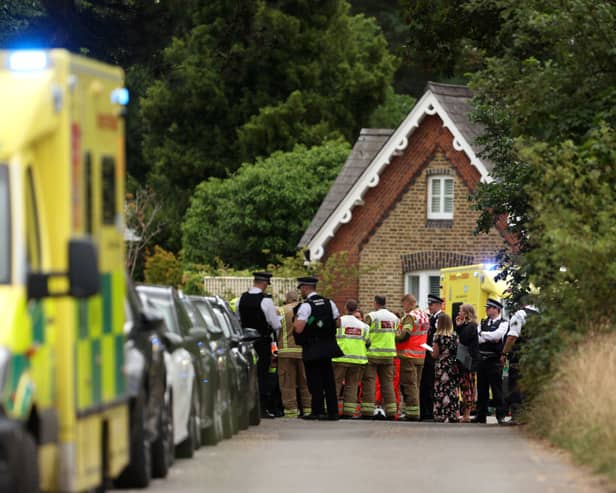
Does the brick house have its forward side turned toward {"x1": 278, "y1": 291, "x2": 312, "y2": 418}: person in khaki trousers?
yes

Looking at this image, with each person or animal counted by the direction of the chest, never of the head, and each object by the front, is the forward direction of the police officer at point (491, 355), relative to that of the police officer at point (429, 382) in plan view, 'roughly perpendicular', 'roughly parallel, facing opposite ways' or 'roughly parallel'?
roughly parallel

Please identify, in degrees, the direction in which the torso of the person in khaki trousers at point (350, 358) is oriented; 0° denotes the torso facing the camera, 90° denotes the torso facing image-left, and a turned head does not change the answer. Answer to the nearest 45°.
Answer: approximately 180°

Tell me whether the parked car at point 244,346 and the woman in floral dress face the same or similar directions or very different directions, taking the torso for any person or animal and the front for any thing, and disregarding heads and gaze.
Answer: very different directions

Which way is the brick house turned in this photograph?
toward the camera

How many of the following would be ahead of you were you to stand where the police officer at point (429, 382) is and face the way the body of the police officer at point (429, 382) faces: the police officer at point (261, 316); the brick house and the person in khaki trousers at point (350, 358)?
2

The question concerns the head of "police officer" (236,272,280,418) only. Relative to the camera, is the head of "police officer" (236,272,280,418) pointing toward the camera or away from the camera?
away from the camera
